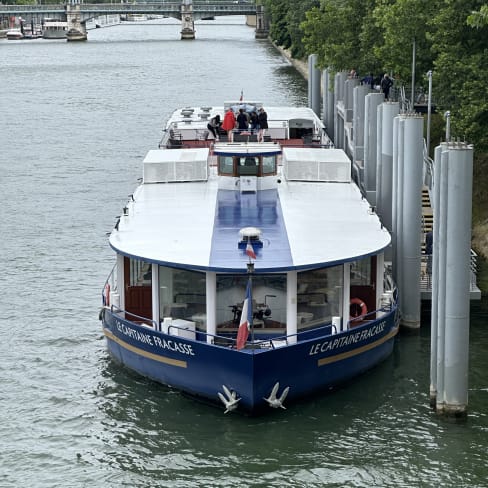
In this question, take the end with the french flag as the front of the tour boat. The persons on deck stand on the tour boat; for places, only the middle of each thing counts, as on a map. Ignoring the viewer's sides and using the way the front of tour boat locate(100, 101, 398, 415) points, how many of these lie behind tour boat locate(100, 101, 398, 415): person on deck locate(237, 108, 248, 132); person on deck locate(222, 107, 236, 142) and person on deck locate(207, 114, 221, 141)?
3

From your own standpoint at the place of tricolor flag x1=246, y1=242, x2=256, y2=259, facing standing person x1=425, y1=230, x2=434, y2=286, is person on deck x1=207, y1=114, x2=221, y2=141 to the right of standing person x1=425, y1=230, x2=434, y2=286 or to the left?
left

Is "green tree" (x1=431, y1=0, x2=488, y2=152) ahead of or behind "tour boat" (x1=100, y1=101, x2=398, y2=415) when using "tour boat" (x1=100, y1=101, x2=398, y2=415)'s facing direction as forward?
behind

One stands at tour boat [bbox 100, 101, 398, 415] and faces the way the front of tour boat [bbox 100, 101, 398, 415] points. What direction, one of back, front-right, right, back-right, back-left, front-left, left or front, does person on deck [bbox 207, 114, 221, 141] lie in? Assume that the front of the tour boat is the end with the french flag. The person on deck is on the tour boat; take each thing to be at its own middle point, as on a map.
back

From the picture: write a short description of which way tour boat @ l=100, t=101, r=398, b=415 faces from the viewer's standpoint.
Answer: facing the viewer
